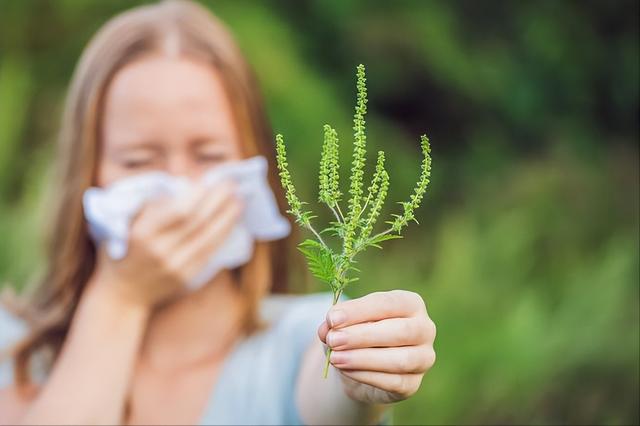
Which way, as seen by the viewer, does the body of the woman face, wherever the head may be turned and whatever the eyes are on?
toward the camera

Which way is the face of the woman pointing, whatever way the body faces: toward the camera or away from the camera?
toward the camera
